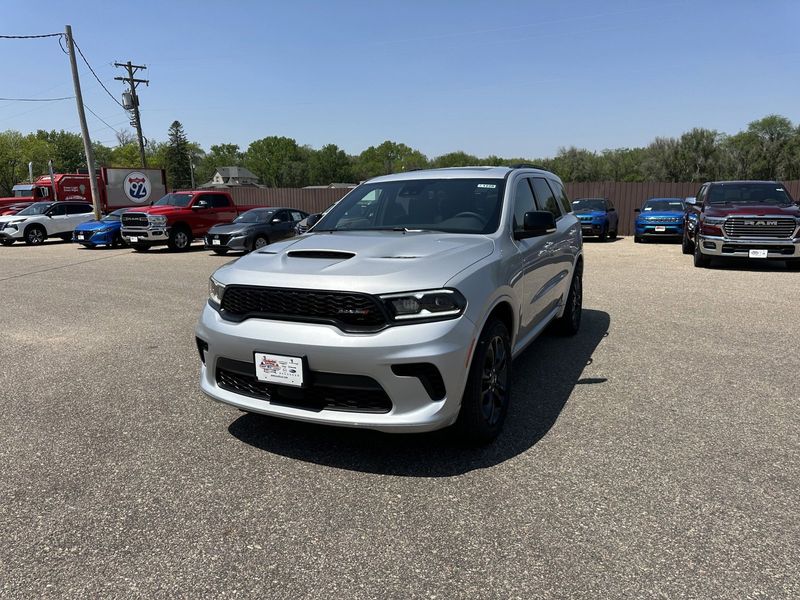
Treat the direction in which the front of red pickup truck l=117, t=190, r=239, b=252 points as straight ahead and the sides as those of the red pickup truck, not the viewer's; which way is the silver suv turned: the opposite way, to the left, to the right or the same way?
the same way

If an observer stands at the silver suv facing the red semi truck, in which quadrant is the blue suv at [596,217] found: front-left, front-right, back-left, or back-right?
front-right

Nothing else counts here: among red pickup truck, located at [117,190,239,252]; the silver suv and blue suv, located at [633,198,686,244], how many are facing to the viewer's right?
0

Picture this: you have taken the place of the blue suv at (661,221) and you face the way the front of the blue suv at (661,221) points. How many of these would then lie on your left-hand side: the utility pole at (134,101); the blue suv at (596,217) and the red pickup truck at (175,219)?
0

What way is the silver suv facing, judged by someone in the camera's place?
facing the viewer and to the left of the viewer

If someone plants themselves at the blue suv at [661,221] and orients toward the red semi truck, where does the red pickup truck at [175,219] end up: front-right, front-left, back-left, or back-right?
front-left

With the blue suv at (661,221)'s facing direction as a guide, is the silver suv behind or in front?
in front

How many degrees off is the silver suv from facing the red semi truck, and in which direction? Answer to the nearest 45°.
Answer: approximately 90° to its right

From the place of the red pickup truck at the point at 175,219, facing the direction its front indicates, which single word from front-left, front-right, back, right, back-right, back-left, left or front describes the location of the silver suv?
front-left

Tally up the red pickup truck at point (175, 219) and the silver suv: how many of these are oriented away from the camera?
0

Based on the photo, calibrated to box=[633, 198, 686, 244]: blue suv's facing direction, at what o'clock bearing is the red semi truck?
The red semi truck is roughly at 3 o'clock from the blue suv.

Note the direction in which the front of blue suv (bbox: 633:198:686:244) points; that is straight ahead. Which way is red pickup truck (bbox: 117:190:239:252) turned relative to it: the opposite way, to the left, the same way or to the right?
the same way

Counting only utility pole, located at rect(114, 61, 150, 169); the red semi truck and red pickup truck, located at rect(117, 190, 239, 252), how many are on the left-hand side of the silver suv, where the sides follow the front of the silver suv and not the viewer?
0

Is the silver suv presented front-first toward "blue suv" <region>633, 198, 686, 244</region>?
no

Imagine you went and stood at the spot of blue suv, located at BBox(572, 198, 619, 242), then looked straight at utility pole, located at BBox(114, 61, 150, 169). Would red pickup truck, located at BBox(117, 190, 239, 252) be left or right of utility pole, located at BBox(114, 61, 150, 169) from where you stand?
left

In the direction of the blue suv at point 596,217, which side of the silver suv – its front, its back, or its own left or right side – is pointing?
back

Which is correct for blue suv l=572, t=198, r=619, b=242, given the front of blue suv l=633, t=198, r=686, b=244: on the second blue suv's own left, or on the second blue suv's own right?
on the second blue suv's own right

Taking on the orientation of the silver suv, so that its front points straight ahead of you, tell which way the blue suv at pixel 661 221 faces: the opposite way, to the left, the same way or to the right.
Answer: the same way

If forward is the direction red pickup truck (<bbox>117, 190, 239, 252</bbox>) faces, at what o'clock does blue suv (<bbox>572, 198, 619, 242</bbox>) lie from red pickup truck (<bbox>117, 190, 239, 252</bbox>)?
The blue suv is roughly at 8 o'clock from the red pickup truck.

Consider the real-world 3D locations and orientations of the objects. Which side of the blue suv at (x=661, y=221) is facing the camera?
front
